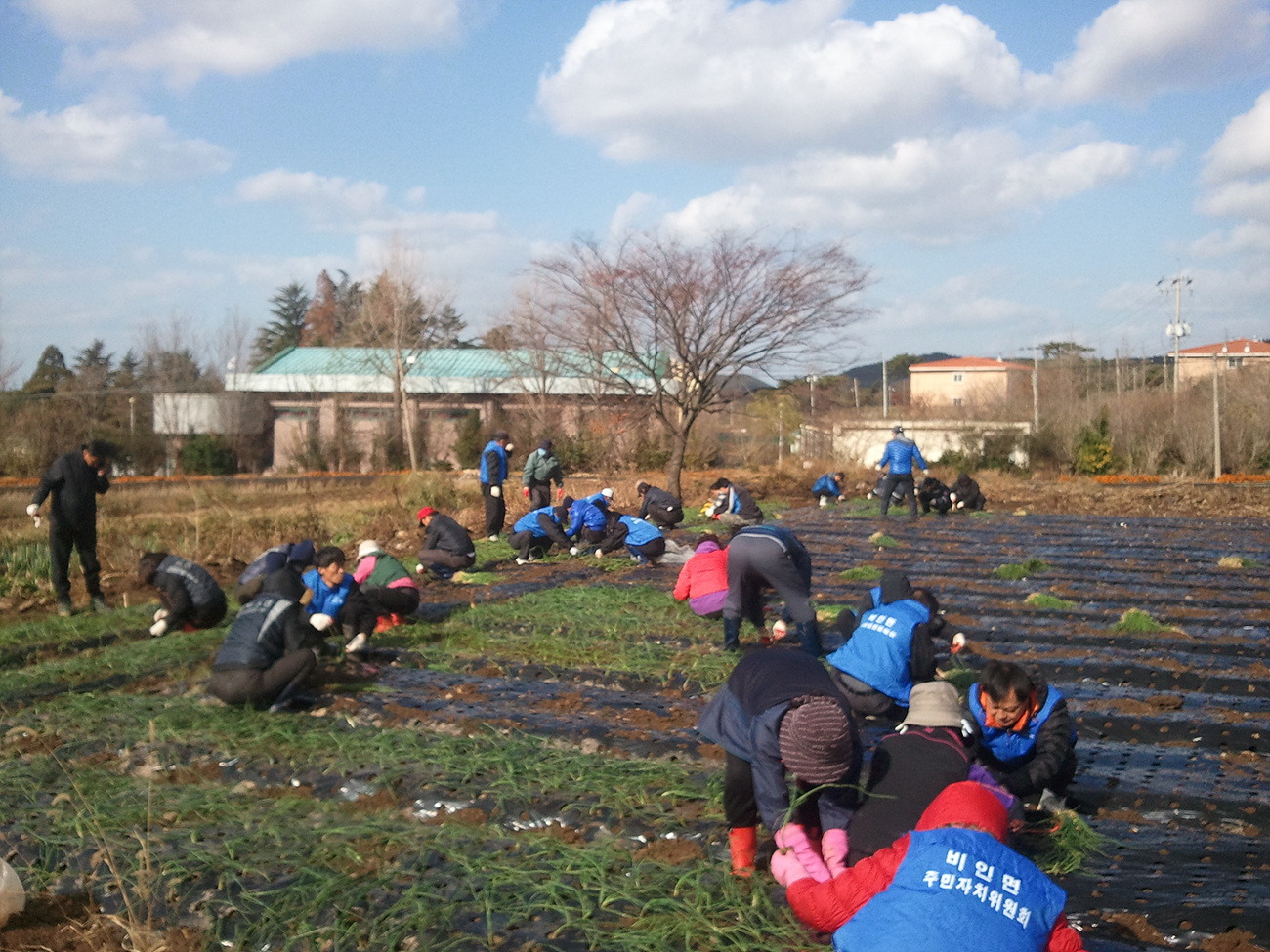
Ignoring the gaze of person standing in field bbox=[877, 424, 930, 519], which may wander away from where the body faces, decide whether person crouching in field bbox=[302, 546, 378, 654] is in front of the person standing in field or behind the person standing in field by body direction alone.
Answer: behind

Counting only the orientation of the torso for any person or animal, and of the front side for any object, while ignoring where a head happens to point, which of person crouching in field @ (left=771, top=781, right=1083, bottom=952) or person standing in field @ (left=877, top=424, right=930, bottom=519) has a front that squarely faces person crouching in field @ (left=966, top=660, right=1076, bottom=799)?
person crouching in field @ (left=771, top=781, right=1083, bottom=952)

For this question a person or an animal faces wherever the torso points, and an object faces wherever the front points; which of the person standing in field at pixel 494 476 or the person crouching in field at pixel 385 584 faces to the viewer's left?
the person crouching in field

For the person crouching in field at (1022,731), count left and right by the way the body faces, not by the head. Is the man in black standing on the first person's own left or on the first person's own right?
on the first person's own right

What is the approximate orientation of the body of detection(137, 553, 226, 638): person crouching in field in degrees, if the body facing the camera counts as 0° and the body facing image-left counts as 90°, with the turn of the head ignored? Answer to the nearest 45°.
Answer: approximately 90°

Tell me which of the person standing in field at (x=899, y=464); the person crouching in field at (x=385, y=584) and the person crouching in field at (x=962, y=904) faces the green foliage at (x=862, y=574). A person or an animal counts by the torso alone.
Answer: the person crouching in field at (x=962, y=904)

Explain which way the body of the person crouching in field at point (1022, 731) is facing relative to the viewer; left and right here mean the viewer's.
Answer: facing the viewer and to the left of the viewer

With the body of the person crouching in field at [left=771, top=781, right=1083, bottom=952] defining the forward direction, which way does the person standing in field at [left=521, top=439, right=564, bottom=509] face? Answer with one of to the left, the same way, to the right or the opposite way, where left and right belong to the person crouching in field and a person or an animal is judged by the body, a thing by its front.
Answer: the opposite way

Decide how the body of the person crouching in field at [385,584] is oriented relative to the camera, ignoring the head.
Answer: to the viewer's left

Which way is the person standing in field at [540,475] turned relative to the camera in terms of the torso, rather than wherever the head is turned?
toward the camera

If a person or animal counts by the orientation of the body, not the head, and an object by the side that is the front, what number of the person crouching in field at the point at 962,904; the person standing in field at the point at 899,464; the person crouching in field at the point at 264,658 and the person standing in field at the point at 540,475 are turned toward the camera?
1

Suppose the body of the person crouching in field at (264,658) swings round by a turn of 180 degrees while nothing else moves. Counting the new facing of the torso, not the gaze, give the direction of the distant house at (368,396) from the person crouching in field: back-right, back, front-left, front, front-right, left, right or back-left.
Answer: back-right

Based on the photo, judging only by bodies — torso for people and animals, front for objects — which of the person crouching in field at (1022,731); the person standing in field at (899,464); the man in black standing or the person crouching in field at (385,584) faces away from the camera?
the person standing in field
